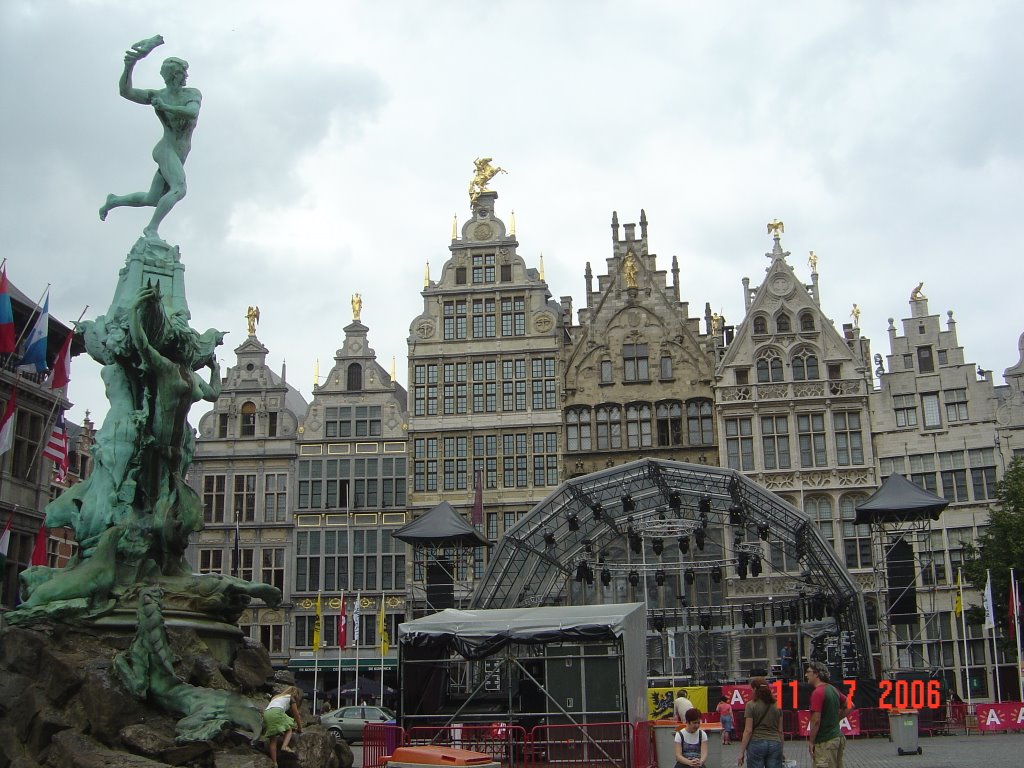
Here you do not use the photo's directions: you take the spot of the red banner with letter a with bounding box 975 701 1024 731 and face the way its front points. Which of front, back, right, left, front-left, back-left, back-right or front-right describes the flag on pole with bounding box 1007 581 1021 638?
back

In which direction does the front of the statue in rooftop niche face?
toward the camera

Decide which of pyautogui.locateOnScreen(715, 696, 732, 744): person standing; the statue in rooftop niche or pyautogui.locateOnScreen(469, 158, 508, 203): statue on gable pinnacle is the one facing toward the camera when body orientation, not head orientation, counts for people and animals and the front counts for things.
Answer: the statue in rooftop niche

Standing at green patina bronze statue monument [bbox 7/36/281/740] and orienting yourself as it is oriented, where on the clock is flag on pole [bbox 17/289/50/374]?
The flag on pole is roughly at 7 o'clock from the green patina bronze statue monument.

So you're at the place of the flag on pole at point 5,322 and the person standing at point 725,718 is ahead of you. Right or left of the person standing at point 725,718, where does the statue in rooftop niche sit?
left

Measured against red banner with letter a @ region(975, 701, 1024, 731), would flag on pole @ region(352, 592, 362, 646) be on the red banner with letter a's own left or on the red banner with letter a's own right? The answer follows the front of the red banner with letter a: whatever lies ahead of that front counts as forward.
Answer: on the red banner with letter a's own right

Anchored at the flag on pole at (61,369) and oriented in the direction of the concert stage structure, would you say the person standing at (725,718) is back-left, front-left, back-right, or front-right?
front-right

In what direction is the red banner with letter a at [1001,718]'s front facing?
toward the camera

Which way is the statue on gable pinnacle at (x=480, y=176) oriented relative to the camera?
to the viewer's right

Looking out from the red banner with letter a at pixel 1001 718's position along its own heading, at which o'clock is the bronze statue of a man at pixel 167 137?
The bronze statue of a man is roughly at 1 o'clock from the red banner with letter a.
